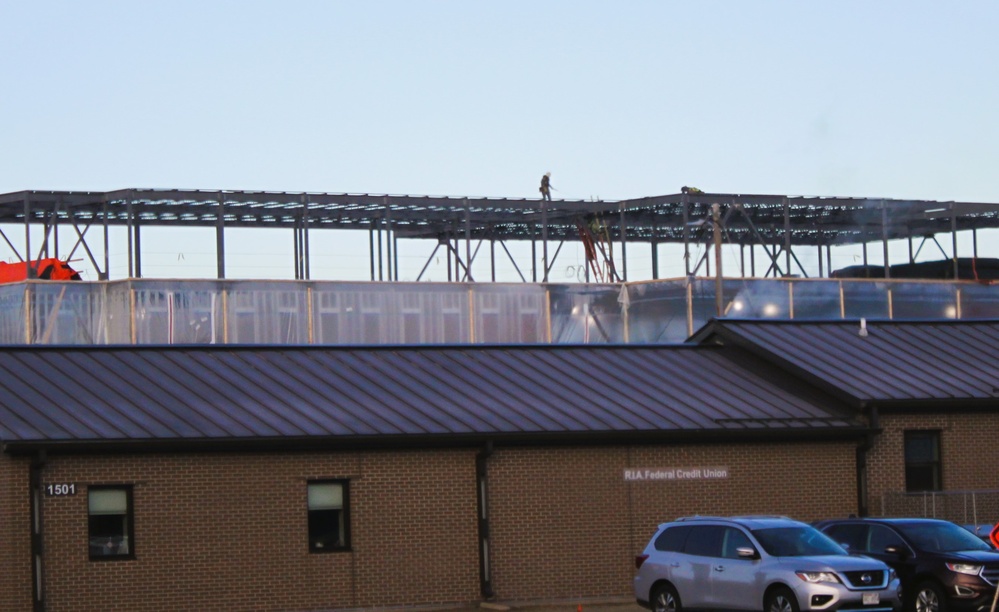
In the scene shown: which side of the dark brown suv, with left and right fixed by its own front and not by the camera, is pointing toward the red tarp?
back

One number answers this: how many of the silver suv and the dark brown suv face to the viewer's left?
0

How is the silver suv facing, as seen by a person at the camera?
facing the viewer and to the right of the viewer

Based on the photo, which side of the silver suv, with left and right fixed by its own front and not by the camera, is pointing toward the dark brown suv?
left

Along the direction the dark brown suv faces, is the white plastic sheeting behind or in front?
behind

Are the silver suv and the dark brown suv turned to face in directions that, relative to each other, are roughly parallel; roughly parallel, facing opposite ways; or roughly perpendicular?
roughly parallel

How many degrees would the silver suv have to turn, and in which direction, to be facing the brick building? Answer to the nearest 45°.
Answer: approximately 180°

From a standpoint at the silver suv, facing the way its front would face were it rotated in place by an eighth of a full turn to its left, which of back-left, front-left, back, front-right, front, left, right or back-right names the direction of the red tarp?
back-left

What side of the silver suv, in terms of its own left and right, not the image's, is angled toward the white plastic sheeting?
back
